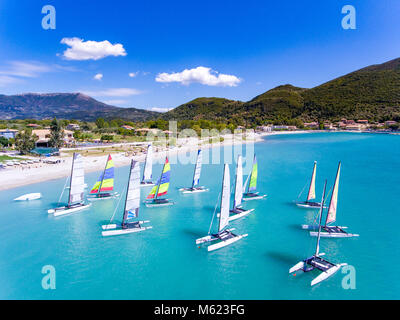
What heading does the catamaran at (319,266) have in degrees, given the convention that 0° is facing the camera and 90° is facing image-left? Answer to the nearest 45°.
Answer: approximately 45°

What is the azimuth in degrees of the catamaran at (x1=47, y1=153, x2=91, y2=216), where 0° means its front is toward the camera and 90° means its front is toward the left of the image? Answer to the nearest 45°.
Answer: approximately 45°

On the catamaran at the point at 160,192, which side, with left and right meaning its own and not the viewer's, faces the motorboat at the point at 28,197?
front

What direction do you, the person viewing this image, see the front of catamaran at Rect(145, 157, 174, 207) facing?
facing to the left of the viewer

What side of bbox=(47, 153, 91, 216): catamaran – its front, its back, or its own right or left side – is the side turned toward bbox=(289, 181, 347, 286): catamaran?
left

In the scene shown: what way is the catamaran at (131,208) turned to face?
to the viewer's left

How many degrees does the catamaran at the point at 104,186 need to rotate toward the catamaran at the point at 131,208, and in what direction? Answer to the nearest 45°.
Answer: approximately 90° to its left

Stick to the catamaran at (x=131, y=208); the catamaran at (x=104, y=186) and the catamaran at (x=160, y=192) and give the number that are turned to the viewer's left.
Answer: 3

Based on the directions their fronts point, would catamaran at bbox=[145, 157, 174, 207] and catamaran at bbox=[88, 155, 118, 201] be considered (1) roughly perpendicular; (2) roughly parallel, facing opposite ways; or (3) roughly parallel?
roughly parallel

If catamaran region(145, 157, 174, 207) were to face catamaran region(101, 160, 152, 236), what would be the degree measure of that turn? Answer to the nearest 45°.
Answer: approximately 90° to its left

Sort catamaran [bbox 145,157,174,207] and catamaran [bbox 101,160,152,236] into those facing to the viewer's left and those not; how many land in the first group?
2

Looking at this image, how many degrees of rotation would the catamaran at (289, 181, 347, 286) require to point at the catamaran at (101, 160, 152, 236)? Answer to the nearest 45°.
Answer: approximately 45° to its right

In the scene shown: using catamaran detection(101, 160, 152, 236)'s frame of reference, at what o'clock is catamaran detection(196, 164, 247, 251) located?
catamaran detection(196, 164, 247, 251) is roughly at 7 o'clock from catamaran detection(101, 160, 152, 236).

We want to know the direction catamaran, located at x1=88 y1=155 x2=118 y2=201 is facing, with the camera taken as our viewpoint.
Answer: facing to the left of the viewer
